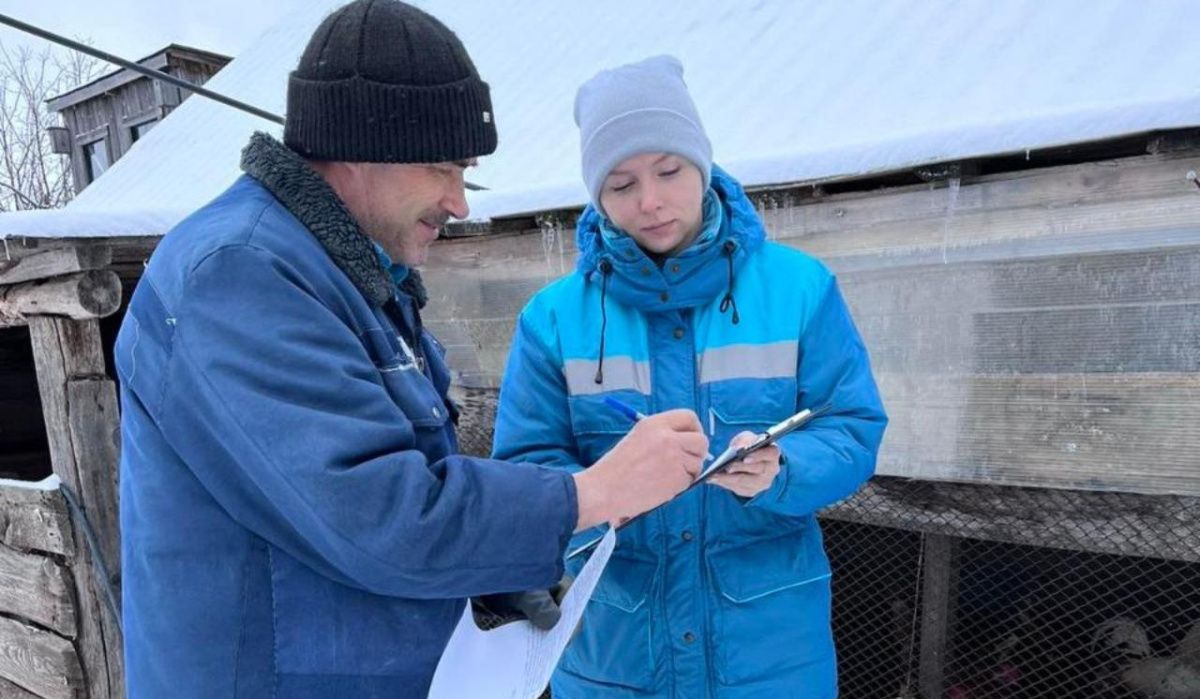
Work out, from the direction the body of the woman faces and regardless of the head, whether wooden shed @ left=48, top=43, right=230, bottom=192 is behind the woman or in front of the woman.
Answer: behind

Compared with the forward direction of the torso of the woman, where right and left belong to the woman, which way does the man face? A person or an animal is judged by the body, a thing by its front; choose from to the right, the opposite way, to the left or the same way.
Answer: to the left

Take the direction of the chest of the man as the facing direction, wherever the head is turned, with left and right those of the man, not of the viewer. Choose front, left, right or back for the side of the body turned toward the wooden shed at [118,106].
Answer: left

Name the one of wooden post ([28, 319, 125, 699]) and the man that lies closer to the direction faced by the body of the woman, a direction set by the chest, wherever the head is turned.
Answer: the man

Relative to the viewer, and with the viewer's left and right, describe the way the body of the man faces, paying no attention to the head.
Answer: facing to the right of the viewer

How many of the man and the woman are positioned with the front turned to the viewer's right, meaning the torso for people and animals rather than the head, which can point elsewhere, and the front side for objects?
1
